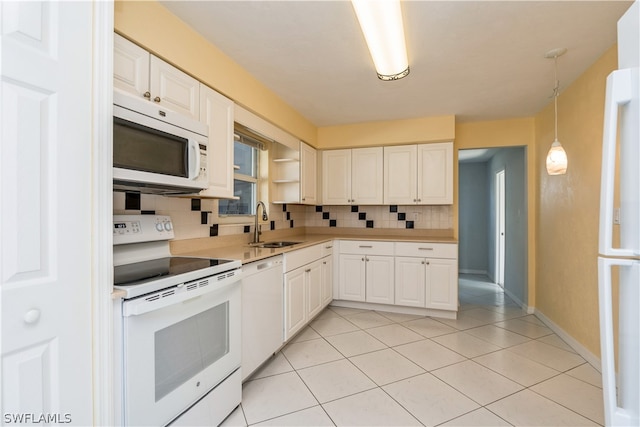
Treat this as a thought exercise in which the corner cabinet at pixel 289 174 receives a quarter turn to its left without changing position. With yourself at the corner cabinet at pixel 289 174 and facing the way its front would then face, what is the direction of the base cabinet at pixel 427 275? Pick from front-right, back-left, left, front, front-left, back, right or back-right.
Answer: front-right

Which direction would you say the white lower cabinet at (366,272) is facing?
toward the camera

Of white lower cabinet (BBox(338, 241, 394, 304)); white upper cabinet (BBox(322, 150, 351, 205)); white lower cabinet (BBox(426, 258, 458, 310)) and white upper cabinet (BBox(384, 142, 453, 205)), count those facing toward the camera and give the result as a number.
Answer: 4

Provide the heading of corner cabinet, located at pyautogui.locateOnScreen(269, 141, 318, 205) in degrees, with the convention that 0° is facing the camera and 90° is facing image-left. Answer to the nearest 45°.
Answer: approximately 315°

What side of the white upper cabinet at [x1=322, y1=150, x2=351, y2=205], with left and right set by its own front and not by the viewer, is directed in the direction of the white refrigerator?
front

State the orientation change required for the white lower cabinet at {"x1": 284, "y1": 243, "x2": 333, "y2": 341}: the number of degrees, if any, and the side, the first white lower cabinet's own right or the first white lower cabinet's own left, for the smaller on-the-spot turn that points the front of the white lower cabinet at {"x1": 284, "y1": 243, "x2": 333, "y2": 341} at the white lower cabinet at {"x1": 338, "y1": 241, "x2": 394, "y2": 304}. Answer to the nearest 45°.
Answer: approximately 90° to the first white lower cabinet's own left

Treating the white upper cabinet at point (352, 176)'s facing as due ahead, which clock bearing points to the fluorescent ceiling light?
The fluorescent ceiling light is roughly at 12 o'clock from the white upper cabinet.

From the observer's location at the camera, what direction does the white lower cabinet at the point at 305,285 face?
facing the viewer and to the right of the viewer

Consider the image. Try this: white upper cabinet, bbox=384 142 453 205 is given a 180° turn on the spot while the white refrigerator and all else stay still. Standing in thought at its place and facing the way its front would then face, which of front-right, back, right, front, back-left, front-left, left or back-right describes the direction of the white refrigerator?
back

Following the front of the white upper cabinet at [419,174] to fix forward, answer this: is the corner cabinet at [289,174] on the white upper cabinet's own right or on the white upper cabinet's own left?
on the white upper cabinet's own right

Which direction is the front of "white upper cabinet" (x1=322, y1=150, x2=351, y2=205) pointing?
toward the camera

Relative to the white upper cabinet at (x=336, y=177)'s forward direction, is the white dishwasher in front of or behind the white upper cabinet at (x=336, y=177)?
in front

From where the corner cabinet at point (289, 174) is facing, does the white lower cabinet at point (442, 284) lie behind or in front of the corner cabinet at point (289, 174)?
in front

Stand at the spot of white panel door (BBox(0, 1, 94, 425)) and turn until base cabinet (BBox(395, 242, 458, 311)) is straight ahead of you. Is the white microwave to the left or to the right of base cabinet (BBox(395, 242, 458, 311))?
left

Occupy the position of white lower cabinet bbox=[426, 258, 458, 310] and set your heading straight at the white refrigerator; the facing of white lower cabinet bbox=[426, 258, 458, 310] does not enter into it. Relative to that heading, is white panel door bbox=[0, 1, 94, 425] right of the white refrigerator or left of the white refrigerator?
right
